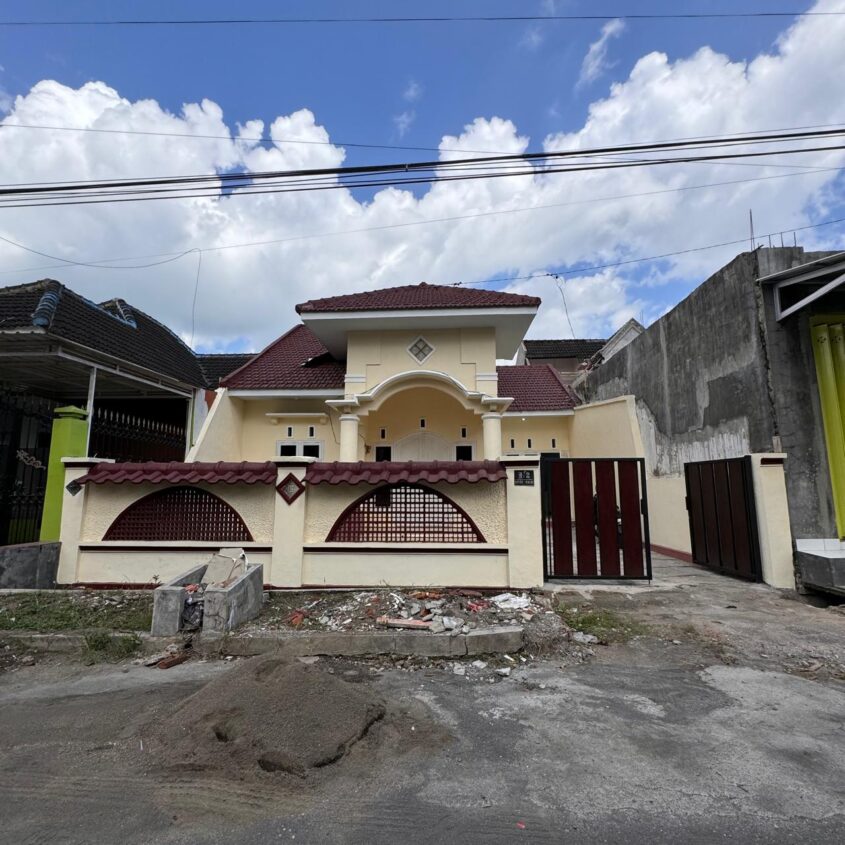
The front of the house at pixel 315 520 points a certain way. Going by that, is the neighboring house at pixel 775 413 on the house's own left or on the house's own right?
on the house's own left

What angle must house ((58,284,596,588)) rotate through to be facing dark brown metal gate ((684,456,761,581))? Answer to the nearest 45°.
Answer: approximately 90° to its left

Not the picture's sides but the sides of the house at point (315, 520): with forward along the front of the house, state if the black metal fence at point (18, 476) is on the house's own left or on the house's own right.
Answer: on the house's own right

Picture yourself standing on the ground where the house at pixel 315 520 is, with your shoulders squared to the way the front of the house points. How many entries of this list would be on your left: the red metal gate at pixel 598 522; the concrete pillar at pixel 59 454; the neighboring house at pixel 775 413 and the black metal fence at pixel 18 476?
2

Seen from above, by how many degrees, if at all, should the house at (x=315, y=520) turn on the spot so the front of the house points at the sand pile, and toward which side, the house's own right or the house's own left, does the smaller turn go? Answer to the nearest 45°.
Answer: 0° — it already faces it

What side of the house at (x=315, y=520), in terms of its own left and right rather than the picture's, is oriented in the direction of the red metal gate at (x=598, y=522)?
left

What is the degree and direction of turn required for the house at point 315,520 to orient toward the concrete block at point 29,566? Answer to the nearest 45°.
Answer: approximately 90° to its right

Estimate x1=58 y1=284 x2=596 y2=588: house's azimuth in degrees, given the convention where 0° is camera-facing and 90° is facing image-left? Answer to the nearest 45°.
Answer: approximately 0°
